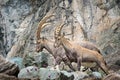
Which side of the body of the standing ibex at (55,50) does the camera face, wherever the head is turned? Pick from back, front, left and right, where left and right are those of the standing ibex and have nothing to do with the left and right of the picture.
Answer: left

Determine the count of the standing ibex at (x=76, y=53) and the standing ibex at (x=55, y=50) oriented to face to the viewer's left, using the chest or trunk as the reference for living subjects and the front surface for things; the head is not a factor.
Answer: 2

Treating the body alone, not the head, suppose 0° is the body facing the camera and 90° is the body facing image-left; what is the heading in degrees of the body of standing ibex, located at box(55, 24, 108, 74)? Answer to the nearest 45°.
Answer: approximately 90°

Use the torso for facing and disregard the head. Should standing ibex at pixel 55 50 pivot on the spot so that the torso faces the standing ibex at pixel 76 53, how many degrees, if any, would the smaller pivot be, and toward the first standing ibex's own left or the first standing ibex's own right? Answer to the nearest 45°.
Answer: approximately 135° to the first standing ibex's own left
